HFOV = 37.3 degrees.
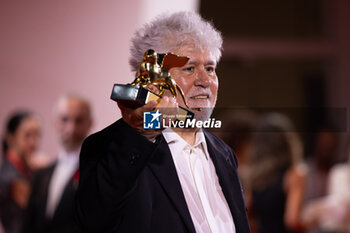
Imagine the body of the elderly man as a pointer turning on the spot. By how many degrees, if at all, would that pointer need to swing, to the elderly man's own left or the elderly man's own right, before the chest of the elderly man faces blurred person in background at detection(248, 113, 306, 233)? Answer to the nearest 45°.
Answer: approximately 135° to the elderly man's own left

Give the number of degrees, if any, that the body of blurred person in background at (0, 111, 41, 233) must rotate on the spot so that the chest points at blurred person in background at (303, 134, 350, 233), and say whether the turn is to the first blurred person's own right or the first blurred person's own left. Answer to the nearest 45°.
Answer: approximately 45° to the first blurred person's own left

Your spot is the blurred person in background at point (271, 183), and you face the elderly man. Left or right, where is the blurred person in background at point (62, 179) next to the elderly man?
right

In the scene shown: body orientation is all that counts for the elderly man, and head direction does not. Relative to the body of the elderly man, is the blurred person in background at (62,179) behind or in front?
behind
